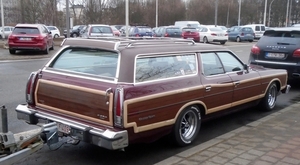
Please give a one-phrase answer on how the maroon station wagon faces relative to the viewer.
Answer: facing away from the viewer and to the right of the viewer

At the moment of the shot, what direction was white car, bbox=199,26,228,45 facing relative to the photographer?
facing away from the viewer and to the left of the viewer

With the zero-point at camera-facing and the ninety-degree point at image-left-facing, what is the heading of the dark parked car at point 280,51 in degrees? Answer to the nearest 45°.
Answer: approximately 225°

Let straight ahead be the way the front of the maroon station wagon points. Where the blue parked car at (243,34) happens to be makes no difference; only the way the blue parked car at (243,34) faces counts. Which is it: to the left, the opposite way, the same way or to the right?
to the left

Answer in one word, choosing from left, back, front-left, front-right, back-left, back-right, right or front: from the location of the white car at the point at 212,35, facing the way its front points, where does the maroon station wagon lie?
back-left

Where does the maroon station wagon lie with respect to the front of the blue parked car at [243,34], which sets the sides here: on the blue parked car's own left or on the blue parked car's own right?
on the blue parked car's own left
